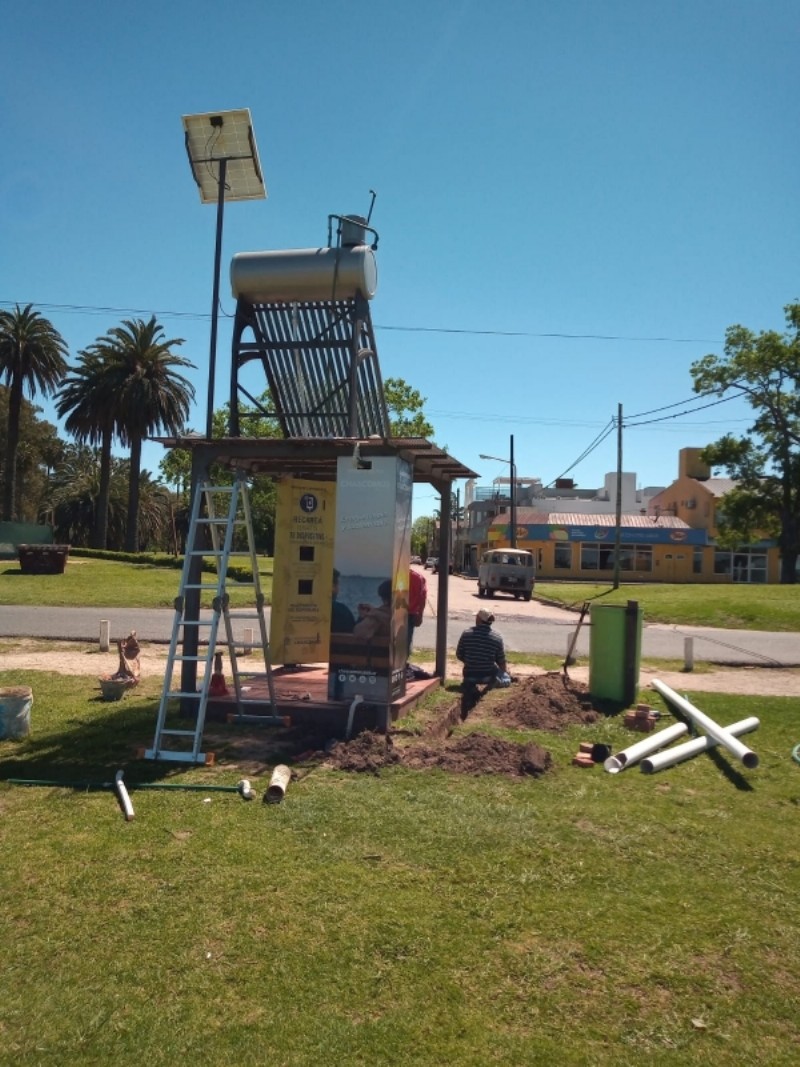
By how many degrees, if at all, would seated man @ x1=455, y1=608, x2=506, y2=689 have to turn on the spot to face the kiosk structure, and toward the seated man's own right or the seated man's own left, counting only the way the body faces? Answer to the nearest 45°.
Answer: approximately 135° to the seated man's own left

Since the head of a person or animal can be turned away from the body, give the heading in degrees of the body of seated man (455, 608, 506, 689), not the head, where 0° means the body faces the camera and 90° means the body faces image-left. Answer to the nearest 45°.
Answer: approximately 180°

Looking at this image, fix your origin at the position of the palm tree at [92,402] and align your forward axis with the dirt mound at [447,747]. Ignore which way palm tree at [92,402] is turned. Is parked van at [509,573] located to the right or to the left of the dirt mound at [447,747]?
left

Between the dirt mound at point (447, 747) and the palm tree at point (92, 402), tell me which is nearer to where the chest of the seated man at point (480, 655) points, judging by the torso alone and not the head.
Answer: the palm tree
